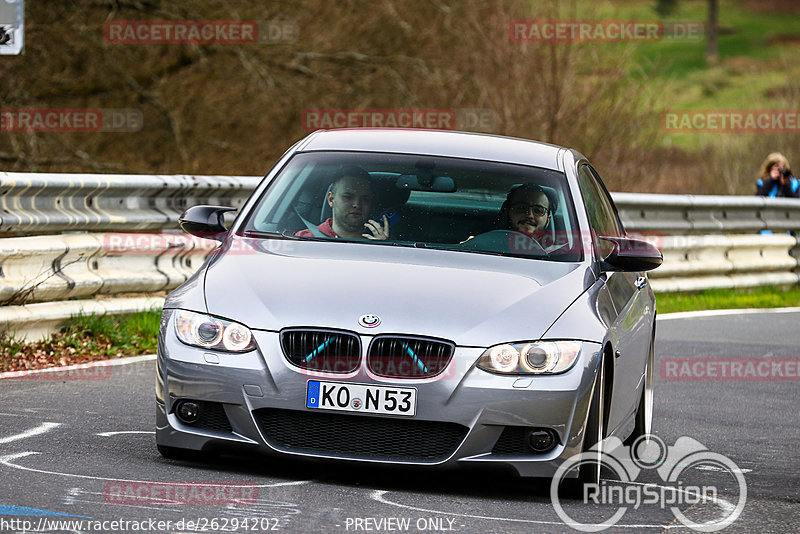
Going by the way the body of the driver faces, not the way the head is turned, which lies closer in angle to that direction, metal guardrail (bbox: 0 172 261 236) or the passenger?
the passenger

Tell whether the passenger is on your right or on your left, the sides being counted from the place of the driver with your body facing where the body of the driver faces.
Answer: on your right

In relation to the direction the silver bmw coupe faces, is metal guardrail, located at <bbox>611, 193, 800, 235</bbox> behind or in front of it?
behind

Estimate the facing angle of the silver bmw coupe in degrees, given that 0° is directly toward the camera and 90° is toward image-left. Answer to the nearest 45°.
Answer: approximately 0°

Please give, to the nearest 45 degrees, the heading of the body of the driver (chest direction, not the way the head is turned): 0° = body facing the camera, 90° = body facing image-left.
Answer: approximately 0°
